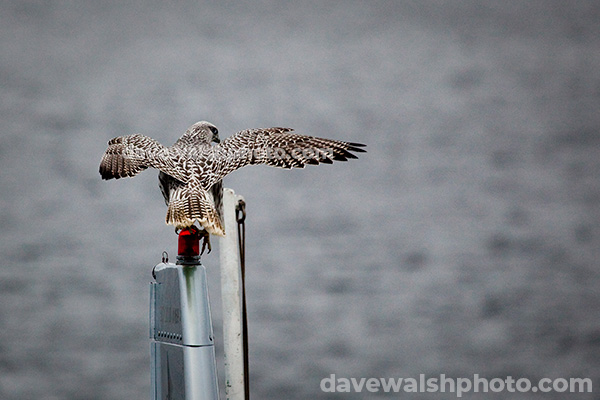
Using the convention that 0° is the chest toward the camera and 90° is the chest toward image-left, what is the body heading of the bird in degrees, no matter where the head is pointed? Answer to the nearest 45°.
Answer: approximately 180°
